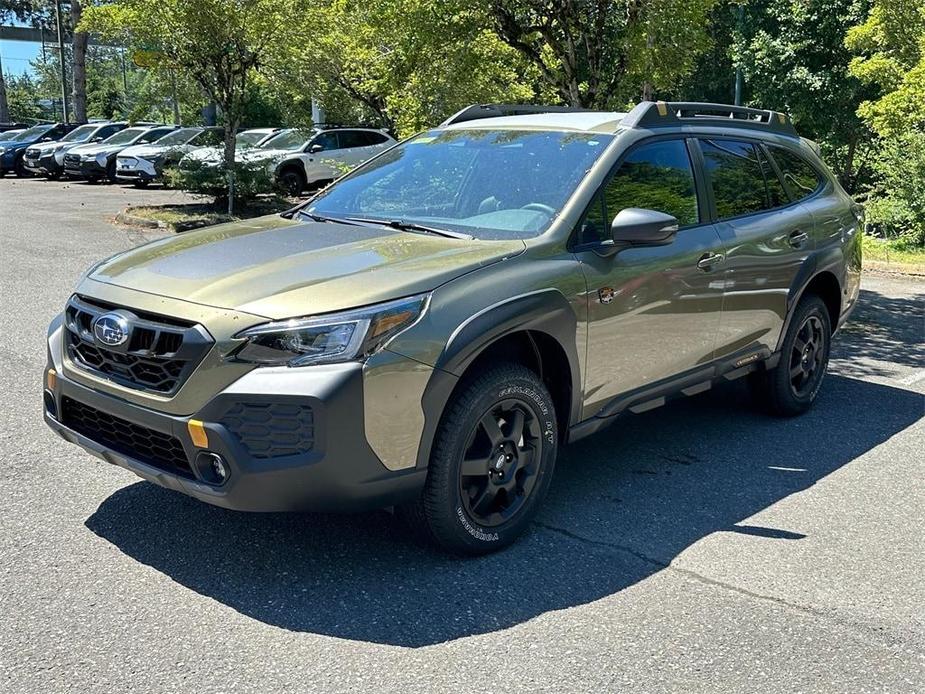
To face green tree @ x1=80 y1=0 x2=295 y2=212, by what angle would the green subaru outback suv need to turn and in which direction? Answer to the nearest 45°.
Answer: approximately 135° to its right

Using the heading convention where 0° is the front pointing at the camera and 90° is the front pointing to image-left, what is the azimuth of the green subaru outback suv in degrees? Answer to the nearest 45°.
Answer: approximately 45°

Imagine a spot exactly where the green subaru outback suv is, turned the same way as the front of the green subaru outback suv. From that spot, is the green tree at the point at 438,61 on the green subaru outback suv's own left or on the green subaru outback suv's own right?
on the green subaru outback suv's own right

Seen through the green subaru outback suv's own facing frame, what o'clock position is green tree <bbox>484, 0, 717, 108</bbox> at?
The green tree is roughly at 5 o'clock from the green subaru outback suv.

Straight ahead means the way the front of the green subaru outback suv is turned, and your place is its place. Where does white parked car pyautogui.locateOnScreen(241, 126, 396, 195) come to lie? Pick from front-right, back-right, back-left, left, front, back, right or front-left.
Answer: back-right

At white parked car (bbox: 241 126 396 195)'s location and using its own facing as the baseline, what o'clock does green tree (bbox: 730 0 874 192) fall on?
The green tree is roughly at 7 o'clock from the white parked car.

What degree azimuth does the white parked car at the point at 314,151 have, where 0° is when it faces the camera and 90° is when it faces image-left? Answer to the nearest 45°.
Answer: approximately 45°
